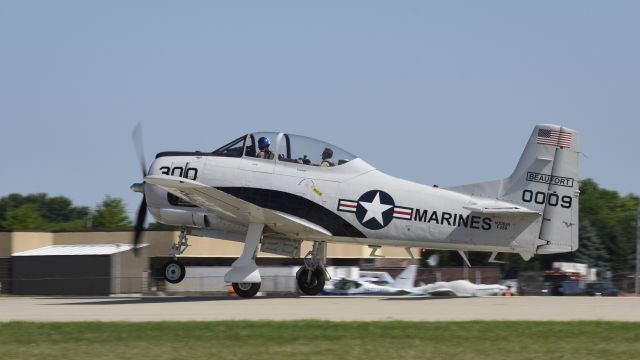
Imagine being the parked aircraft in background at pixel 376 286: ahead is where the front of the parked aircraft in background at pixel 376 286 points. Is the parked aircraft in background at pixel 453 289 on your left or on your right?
on your left

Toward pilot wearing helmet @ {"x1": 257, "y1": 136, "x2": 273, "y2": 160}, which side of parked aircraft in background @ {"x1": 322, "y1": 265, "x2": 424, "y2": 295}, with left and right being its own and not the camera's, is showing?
left

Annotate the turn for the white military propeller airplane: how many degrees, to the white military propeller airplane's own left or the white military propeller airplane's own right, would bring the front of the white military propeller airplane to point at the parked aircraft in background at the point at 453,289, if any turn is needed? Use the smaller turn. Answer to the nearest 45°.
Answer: approximately 135° to the white military propeller airplane's own right

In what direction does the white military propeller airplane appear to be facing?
to the viewer's left

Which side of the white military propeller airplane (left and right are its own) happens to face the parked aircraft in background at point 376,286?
right

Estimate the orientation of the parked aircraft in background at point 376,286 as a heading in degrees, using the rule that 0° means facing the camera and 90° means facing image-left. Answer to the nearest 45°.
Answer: approximately 90°

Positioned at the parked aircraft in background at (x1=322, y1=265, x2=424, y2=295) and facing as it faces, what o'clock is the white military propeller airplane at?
The white military propeller airplane is roughly at 9 o'clock from the parked aircraft in background.

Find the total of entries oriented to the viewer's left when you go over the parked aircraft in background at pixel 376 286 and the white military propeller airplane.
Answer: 2

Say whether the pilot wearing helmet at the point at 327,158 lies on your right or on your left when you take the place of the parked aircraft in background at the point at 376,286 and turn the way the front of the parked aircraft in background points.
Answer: on your left
